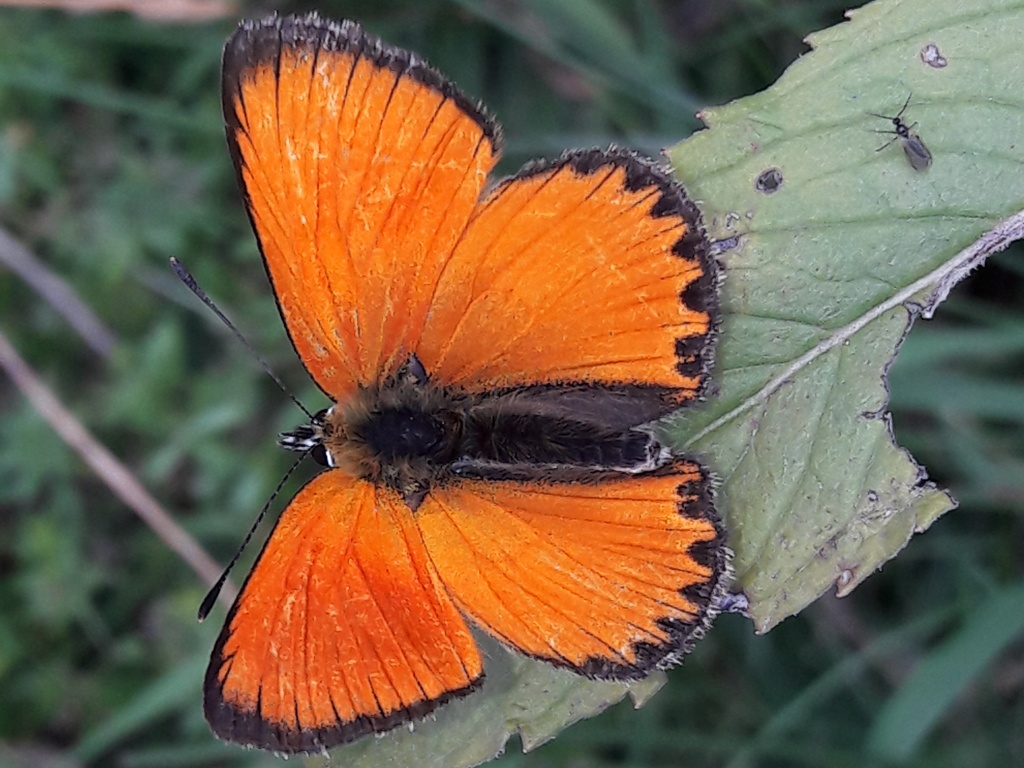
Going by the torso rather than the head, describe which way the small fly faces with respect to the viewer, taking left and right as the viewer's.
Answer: facing away from the viewer and to the left of the viewer

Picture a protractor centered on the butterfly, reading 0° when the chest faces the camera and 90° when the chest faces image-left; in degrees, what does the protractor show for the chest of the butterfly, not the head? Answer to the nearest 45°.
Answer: approximately 90°

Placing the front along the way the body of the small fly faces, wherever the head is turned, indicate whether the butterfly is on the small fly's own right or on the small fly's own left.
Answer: on the small fly's own left
